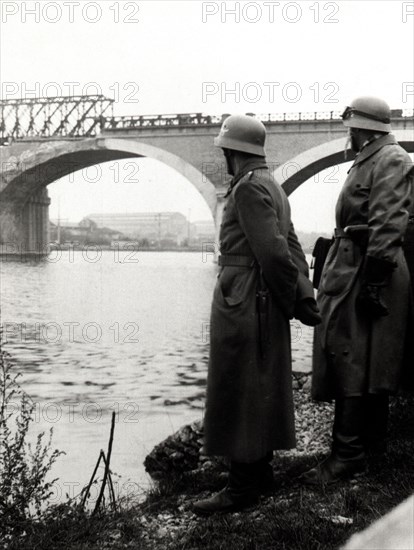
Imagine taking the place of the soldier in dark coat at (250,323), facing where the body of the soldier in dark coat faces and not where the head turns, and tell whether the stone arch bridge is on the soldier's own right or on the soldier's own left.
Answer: on the soldier's own right

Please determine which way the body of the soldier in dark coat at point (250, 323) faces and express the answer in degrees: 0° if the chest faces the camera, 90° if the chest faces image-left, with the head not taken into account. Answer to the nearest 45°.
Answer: approximately 90°

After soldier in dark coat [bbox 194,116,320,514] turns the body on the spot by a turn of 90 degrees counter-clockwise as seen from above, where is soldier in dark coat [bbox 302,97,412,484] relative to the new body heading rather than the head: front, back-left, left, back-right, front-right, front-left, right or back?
back-left
